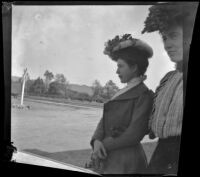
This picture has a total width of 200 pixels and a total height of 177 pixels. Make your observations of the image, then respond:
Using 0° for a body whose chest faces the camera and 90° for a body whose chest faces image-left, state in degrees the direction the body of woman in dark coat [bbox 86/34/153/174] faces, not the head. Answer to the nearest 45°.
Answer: approximately 45°

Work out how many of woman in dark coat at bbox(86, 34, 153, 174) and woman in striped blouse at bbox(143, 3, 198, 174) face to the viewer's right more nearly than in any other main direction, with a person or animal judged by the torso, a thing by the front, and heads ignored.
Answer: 0

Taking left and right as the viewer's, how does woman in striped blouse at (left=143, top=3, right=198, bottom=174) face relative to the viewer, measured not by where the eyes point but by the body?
facing the viewer and to the left of the viewer

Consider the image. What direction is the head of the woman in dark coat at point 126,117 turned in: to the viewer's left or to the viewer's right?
to the viewer's left
